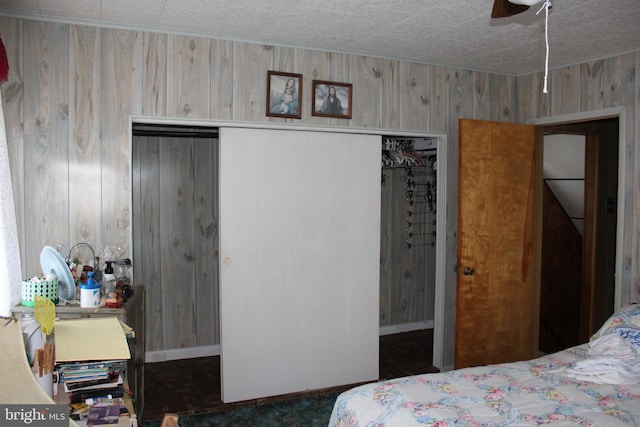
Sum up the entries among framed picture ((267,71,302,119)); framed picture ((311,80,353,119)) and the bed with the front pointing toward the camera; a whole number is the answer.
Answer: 2

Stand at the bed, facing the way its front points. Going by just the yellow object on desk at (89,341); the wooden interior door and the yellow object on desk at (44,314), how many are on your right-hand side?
1

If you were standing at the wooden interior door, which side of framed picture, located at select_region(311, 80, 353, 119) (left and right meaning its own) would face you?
left

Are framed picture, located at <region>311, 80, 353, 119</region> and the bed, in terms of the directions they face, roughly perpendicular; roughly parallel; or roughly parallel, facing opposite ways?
roughly perpendicular

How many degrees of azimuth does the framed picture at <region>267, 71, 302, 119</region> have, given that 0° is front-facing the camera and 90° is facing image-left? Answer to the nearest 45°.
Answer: approximately 0°

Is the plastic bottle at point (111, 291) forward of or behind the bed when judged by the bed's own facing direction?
forward

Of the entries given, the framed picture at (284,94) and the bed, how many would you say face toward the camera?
1

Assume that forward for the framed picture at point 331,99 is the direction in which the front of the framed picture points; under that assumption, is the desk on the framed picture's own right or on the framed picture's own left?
on the framed picture's own right

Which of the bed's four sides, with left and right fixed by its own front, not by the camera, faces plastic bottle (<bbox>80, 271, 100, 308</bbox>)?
front

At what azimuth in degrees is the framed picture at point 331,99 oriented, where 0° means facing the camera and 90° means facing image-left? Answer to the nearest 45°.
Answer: approximately 0°

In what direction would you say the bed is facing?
to the viewer's left

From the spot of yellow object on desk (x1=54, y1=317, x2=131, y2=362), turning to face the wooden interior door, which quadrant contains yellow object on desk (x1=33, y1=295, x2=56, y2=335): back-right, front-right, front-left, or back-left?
back-left

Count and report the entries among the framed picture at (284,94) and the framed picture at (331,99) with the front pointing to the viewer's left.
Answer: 0

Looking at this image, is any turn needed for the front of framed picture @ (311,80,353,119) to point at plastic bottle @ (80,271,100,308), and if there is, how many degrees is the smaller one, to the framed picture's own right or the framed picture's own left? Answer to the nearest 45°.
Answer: approximately 45° to the framed picture's own right
